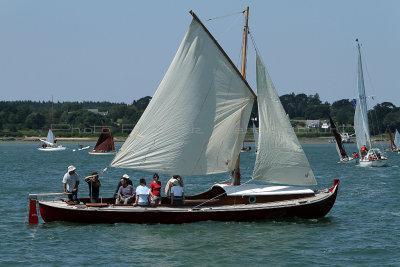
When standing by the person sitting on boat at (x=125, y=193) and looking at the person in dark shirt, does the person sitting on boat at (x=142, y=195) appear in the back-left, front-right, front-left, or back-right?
back-left

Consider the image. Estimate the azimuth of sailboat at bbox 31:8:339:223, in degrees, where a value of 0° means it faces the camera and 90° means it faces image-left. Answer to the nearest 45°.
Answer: approximately 270°
